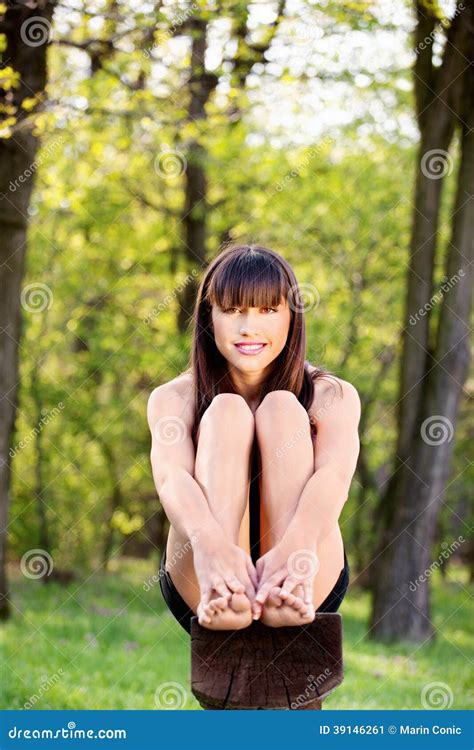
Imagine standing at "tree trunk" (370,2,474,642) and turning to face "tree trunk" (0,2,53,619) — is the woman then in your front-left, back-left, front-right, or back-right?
front-left

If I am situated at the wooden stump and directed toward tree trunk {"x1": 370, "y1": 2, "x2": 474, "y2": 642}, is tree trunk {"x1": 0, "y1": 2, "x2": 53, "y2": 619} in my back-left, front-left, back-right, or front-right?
front-left

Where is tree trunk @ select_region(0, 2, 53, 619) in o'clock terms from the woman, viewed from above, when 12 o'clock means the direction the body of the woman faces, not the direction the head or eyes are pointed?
The tree trunk is roughly at 5 o'clock from the woman.

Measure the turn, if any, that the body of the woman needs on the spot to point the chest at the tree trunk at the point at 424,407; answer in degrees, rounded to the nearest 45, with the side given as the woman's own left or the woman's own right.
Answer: approximately 180°

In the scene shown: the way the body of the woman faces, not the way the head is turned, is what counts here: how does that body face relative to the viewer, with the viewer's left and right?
facing the viewer
